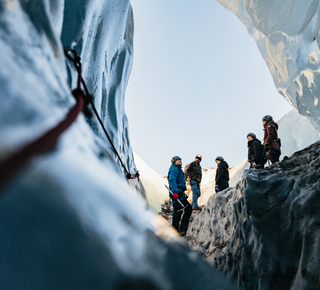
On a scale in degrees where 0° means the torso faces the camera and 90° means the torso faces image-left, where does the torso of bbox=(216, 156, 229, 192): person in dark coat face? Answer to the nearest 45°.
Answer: approximately 90°

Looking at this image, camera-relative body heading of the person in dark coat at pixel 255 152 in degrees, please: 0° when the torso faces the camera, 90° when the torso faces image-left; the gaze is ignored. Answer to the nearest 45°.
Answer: approximately 90°

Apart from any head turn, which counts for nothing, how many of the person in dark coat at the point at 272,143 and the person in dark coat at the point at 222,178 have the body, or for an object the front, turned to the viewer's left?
2

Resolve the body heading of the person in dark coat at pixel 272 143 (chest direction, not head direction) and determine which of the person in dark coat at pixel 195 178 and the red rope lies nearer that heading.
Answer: the person in dark coat

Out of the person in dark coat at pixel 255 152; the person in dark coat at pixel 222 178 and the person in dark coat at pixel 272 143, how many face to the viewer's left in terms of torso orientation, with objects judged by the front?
3

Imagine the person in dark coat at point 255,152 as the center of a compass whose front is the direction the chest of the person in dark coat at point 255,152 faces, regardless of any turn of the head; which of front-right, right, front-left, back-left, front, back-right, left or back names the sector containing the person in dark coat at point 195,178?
front-right

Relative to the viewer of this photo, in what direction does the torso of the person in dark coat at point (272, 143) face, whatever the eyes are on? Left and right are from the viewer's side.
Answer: facing to the left of the viewer

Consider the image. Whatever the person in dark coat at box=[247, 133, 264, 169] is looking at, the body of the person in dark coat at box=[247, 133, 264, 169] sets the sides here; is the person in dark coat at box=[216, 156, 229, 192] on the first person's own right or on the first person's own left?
on the first person's own right
